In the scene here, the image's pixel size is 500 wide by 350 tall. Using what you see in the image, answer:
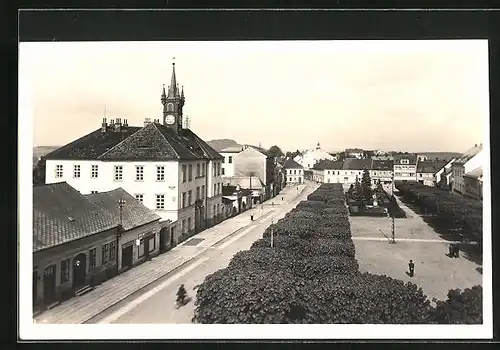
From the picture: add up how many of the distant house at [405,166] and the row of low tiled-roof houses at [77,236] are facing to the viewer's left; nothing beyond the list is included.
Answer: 0

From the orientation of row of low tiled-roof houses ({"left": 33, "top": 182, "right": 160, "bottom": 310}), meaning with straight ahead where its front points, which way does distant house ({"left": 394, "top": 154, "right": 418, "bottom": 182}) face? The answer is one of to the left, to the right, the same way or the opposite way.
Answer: to the right

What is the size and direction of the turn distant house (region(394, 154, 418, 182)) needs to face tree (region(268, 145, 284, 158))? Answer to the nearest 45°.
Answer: approximately 90° to its right

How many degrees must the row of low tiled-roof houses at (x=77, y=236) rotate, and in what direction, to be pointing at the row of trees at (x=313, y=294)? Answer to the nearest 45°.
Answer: approximately 45° to its left

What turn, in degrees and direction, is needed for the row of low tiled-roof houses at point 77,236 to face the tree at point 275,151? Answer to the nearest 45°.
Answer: approximately 45° to its left

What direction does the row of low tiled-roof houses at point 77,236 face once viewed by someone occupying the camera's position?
facing the viewer and to the right of the viewer

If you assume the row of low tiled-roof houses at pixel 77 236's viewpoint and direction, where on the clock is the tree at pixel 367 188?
The tree is roughly at 11 o'clock from the row of low tiled-roof houses.

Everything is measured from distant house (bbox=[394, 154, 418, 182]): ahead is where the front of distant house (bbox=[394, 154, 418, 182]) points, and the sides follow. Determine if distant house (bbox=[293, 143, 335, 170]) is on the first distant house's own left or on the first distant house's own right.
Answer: on the first distant house's own right

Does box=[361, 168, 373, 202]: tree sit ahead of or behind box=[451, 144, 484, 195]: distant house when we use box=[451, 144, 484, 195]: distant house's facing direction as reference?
ahead

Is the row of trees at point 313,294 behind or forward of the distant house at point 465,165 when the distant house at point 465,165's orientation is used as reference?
forward

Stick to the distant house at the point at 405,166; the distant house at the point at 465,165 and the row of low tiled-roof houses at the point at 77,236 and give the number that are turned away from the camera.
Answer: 0

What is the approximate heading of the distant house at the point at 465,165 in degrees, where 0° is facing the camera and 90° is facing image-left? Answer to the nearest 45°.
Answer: approximately 45°

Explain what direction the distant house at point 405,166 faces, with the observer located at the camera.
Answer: facing the viewer

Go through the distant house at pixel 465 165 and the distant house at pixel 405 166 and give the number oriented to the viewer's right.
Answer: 0
